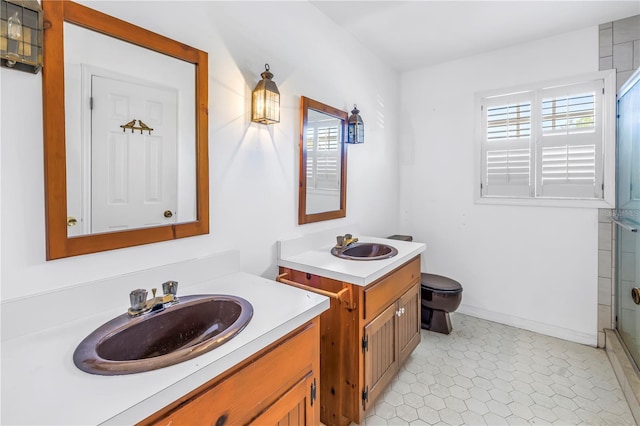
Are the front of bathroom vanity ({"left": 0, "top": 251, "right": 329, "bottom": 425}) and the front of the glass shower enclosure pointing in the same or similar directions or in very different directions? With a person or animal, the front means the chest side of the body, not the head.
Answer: very different directions

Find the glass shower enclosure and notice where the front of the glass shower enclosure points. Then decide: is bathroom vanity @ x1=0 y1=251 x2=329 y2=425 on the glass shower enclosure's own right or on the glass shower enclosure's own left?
on the glass shower enclosure's own left

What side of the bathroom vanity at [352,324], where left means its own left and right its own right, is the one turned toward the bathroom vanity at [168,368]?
right

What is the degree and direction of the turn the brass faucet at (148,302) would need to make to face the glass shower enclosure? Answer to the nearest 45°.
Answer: approximately 45° to its left

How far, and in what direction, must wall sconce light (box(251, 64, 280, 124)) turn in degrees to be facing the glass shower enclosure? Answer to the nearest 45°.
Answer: approximately 45° to its left

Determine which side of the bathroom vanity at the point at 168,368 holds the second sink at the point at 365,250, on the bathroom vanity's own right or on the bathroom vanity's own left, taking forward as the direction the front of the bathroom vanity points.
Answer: on the bathroom vanity's own left

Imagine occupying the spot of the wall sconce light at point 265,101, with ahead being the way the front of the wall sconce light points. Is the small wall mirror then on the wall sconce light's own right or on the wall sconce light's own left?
on the wall sconce light's own left

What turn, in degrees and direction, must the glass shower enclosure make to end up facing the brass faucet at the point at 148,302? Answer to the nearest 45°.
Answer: approximately 45° to its left

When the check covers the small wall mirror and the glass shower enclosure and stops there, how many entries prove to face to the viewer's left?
1

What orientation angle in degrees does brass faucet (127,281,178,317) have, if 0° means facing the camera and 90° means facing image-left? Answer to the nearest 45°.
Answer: approximately 315°
